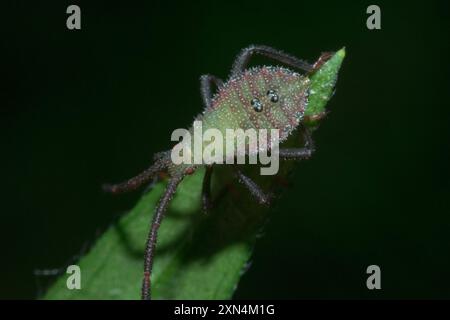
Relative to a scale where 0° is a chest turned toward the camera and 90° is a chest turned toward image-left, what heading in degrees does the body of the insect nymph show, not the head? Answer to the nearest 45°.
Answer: approximately 45°
